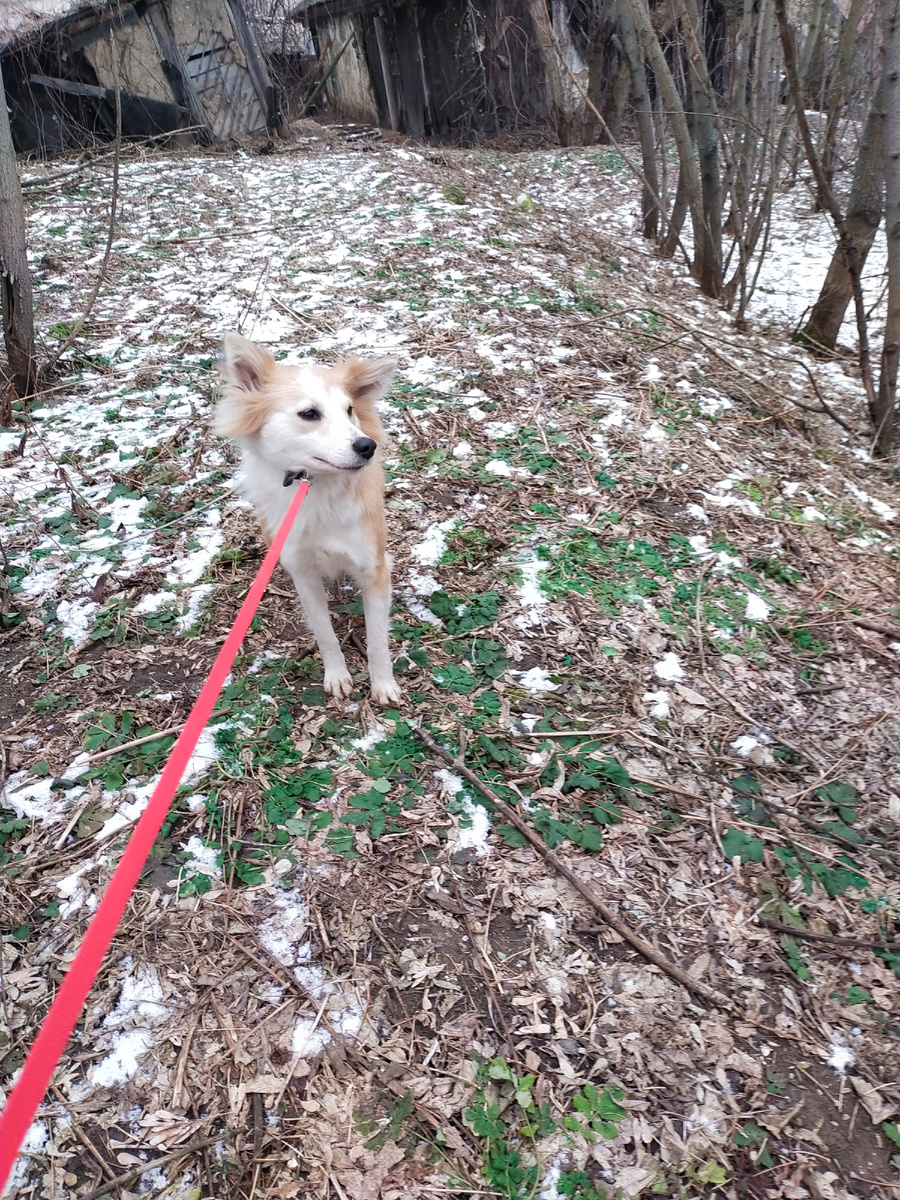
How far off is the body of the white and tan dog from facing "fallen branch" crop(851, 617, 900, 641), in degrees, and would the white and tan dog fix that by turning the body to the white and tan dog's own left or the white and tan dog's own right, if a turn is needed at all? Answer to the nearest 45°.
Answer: approximately 90° to the white and tan dog's own left

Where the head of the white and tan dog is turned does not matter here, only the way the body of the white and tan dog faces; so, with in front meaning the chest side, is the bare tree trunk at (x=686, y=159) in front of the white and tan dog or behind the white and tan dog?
behind

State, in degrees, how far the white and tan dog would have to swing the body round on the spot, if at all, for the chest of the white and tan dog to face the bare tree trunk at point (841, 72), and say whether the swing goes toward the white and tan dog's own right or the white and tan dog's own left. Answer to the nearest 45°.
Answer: approximately 135° to the white and tan dog's own left

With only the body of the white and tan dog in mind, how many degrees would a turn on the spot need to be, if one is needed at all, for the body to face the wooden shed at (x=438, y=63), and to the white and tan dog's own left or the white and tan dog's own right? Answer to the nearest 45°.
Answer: approximately 180°

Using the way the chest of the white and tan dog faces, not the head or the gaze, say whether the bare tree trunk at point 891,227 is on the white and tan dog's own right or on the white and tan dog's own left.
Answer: on the white and tan dog's own left

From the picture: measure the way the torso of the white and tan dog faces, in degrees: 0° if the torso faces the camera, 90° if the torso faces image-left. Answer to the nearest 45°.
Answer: approximately 0°

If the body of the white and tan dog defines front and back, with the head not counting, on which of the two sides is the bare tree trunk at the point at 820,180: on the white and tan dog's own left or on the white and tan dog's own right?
on the white and tan dog's own left

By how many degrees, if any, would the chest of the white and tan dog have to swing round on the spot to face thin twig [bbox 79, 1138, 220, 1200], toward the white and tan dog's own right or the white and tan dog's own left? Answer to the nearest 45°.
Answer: approximately 45° to the white and tan dog's own right

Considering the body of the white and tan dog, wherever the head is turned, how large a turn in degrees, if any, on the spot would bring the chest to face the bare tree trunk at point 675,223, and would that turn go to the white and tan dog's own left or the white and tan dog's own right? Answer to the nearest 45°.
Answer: approximately 135° to the white and tan dog's own left

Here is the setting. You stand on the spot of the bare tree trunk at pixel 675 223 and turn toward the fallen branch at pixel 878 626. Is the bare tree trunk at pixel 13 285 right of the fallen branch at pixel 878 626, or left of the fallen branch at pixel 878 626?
right
